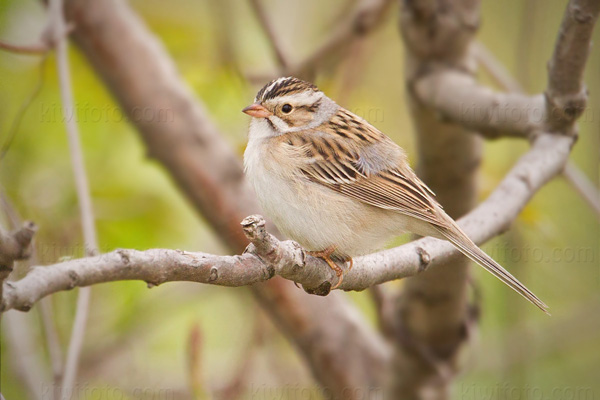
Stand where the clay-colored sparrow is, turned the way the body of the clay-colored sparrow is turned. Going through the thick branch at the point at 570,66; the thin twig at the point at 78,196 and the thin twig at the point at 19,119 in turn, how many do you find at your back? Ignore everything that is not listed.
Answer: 1

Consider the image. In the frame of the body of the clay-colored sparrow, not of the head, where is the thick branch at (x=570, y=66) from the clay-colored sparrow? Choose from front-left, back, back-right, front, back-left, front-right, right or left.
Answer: back

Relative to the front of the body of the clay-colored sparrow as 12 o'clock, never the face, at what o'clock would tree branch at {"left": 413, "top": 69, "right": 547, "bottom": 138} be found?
The tree branch is roughly at 5 o'clock from the clay-colored sparrow.

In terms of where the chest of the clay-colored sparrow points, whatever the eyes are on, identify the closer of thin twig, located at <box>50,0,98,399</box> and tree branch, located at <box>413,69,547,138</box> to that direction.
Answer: the thin twig

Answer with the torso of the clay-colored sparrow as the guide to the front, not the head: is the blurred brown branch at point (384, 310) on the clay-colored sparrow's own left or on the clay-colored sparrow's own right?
on the clay-colored sparrow's own right

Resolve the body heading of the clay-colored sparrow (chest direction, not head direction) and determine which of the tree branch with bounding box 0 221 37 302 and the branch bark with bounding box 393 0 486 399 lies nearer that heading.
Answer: the tree branch

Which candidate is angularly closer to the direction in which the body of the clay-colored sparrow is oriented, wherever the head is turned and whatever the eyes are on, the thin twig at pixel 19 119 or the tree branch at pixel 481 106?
the thin twig

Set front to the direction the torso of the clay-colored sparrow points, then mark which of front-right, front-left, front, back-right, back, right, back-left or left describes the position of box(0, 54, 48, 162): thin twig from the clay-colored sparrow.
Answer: front

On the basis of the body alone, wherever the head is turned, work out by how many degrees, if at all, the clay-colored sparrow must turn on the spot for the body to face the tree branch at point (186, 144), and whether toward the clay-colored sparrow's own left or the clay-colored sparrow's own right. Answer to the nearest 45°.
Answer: approximately 45° to the clay-colored sparrow's own right

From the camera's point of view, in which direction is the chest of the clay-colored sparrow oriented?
to the viewer's left
